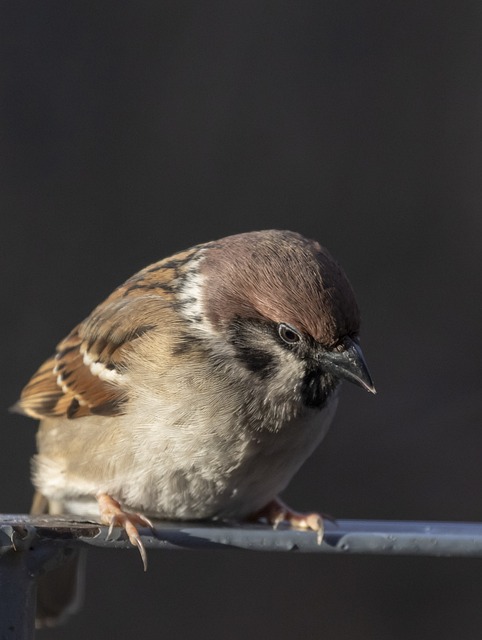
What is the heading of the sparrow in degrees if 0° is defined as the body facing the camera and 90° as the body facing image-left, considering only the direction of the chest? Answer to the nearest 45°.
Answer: approximately 315°
